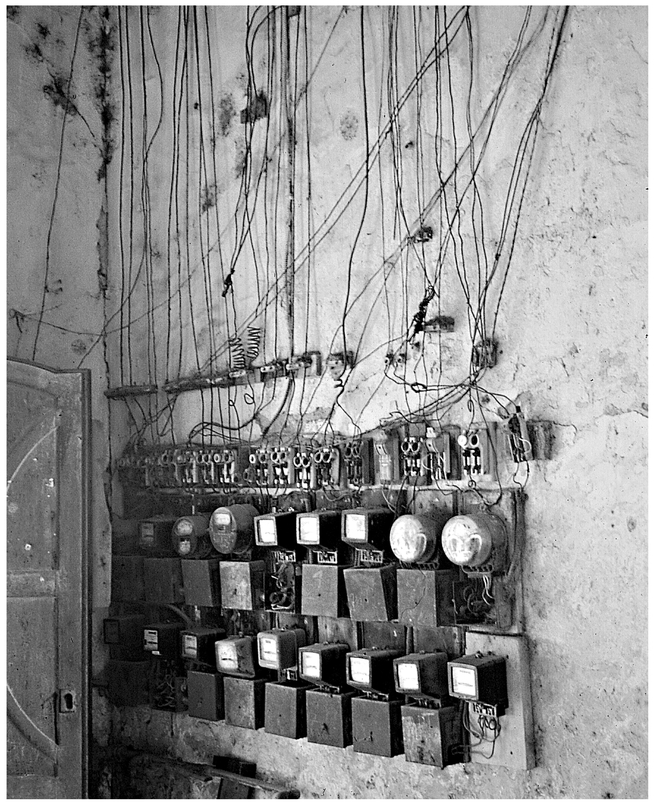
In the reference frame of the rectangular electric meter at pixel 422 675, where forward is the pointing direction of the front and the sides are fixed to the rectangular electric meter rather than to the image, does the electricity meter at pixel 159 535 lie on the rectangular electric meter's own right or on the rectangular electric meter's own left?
on the rectangular electric meter's own right

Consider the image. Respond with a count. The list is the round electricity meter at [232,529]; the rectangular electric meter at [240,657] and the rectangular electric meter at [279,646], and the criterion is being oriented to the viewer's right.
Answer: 0

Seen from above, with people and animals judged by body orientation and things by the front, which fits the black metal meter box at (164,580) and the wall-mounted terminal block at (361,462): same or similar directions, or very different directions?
same or similar directions

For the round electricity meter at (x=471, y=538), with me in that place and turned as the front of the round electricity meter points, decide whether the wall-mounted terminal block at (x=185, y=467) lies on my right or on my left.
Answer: on my right

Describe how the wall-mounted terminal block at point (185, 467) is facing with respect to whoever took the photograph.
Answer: facing the viewer and to the left of the viewer

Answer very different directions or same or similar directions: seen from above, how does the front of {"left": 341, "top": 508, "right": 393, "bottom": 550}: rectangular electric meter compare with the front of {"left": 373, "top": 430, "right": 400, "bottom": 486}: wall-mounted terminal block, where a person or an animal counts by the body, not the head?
same or similar directions

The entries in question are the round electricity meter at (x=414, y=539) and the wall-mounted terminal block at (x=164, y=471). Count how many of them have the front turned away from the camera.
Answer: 0

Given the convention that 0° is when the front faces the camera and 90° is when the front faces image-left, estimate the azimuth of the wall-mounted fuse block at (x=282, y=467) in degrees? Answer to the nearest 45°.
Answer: approximately 45°

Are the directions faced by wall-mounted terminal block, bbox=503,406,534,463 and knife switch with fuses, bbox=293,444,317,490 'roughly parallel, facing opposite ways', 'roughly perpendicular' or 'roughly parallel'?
roughly parallel

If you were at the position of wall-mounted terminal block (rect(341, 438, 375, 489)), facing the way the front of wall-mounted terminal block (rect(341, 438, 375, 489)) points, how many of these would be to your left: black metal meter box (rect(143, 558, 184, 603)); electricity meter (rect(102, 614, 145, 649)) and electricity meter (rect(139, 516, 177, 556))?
0
